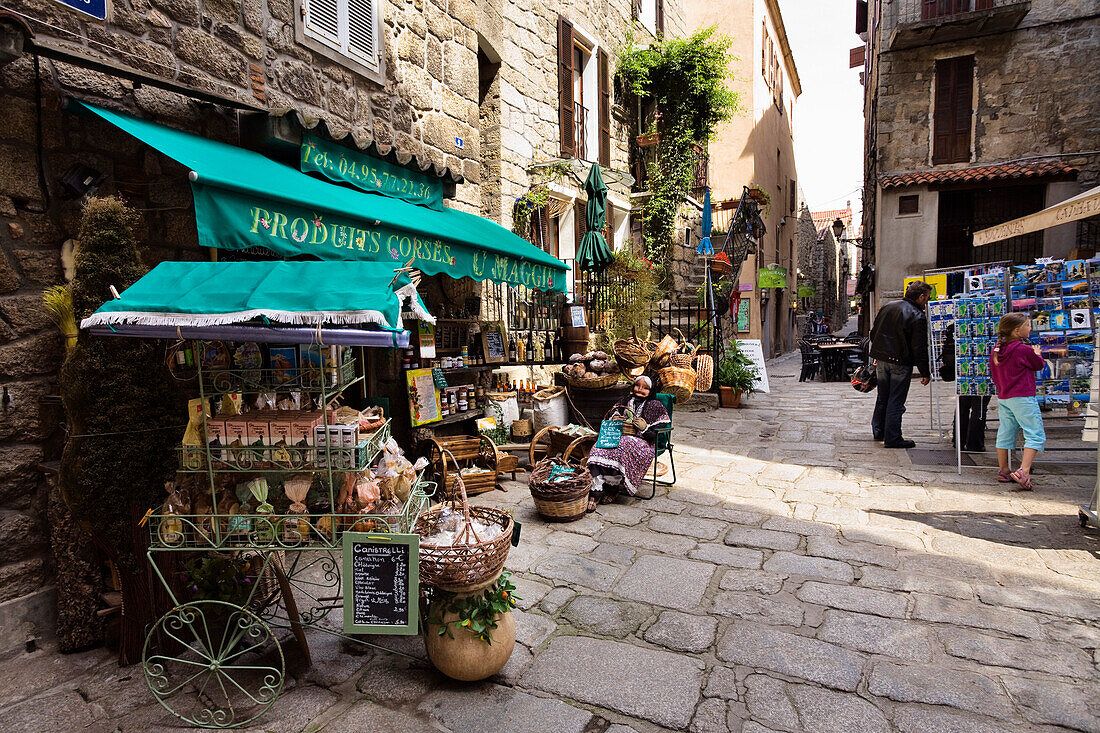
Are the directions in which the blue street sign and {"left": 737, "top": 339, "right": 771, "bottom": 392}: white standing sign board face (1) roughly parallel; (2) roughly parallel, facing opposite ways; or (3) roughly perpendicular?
roughly perpendicular

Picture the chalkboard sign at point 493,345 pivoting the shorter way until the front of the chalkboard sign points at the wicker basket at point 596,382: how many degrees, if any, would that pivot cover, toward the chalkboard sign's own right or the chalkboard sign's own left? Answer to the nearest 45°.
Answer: approximately 45° to the chalkboard sign's own left

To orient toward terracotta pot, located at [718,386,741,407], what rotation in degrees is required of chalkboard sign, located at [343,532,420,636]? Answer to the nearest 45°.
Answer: approximately 135° to its left

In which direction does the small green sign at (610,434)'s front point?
toward the camera

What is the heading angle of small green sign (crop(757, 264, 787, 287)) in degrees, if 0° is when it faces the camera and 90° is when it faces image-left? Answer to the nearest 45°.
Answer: approximately 0°

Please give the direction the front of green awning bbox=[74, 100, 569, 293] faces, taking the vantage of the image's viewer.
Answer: facing the viewer and to the right of the viewer

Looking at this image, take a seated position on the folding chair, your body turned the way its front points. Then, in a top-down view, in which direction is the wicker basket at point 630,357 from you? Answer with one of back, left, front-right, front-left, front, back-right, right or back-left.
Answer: back-right

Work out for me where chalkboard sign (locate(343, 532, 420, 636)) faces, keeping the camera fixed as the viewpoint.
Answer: facing the viewer

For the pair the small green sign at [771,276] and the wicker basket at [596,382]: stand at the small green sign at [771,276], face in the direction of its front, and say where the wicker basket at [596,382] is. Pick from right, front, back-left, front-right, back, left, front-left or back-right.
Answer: front

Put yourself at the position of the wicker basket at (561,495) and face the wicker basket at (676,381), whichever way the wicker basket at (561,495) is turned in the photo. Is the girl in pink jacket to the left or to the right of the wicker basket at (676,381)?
right

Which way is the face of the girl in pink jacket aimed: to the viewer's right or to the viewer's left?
to the viewer's right

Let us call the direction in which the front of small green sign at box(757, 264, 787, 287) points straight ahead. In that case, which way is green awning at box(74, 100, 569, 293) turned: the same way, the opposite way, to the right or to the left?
to the left

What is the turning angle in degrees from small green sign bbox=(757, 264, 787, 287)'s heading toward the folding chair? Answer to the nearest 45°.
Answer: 0° — it already faces it

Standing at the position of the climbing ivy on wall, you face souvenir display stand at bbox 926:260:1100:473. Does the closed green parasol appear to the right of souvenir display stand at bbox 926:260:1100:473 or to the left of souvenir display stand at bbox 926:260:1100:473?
right

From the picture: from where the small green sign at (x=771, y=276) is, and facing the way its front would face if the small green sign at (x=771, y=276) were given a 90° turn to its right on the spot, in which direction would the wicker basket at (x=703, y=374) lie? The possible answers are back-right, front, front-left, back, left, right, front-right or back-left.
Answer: left
